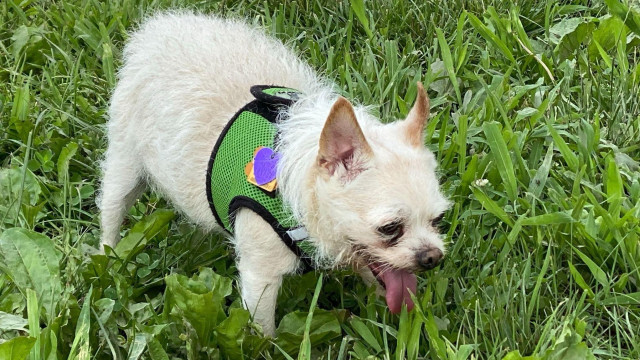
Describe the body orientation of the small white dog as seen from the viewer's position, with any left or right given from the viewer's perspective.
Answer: facing the viewer and to the right of the viewer
